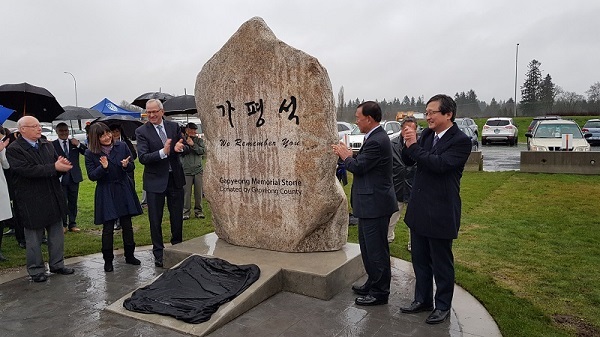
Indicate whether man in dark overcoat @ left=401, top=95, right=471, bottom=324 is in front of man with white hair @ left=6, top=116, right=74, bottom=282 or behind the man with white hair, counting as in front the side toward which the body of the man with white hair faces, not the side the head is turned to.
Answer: in front

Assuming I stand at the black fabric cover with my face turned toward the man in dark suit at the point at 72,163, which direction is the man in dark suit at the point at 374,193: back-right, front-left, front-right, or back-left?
back-right

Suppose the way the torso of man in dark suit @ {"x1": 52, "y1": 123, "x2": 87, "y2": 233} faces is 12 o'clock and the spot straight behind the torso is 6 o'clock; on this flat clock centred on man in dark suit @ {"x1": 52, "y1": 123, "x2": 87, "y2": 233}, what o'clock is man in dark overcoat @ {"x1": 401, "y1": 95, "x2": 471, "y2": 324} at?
man in dark overcoat @ {"x1": 401, "y1": 95, "x2": 471, "y2": 324} is roughly at 11 o'clock from man in dark suit @ {"x1": 52, "y1": 123, "x2": 87, "y2": 233}.

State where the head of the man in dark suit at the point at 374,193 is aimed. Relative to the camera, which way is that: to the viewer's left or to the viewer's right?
to the viewer's left

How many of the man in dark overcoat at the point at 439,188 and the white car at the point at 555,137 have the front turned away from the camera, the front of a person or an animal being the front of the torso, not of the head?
0

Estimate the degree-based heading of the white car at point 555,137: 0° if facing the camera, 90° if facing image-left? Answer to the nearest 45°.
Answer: approximately 0°

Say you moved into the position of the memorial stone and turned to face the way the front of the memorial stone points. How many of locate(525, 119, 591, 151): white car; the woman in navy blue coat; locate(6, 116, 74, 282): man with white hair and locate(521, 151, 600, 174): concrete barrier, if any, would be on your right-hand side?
2

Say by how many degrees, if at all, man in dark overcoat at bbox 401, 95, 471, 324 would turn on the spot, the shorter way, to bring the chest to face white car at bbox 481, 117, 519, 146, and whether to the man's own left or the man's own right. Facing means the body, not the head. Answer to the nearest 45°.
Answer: approximately 135° to the man's own right

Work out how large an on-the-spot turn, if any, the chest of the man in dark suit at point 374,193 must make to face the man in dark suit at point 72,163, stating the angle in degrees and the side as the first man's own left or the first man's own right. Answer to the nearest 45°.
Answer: approximately 45° to the first man's own right

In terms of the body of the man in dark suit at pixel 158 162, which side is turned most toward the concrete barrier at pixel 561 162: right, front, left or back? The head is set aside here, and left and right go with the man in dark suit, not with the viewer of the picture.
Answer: left

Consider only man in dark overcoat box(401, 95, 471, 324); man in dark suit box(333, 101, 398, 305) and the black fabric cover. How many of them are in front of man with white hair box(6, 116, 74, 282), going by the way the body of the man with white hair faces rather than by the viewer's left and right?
3

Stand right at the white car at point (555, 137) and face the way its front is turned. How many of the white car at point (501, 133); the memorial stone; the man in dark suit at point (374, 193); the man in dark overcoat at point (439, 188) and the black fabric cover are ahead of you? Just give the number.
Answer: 4
